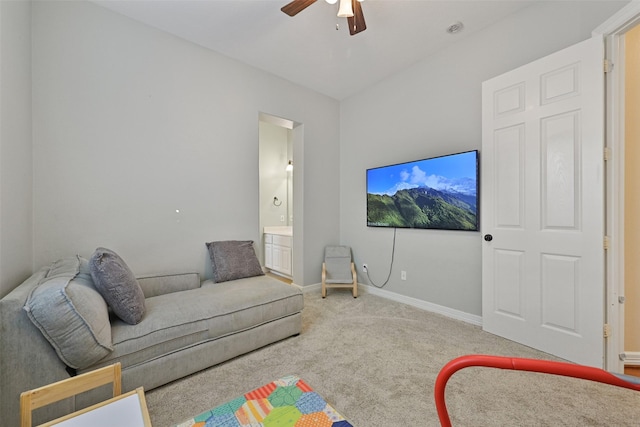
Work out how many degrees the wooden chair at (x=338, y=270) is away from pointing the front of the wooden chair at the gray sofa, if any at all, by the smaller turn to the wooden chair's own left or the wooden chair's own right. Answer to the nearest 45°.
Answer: approximately 45° to the wooden chair's own right

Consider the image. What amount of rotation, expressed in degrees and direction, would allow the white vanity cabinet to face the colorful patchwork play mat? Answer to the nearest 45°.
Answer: approximately 45° to its left

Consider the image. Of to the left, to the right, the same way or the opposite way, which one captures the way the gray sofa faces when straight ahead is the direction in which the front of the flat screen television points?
the opposite way

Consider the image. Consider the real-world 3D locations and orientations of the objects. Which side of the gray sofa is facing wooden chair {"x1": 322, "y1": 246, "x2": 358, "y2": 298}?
front

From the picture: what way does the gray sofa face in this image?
to the viewer's right

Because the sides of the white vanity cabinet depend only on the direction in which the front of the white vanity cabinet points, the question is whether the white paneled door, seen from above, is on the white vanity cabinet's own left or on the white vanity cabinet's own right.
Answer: on the white vanity cabinet's own left

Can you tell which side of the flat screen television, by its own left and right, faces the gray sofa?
front

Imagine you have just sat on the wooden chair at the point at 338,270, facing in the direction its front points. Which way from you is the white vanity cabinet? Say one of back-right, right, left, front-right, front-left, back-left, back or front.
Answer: back-right
